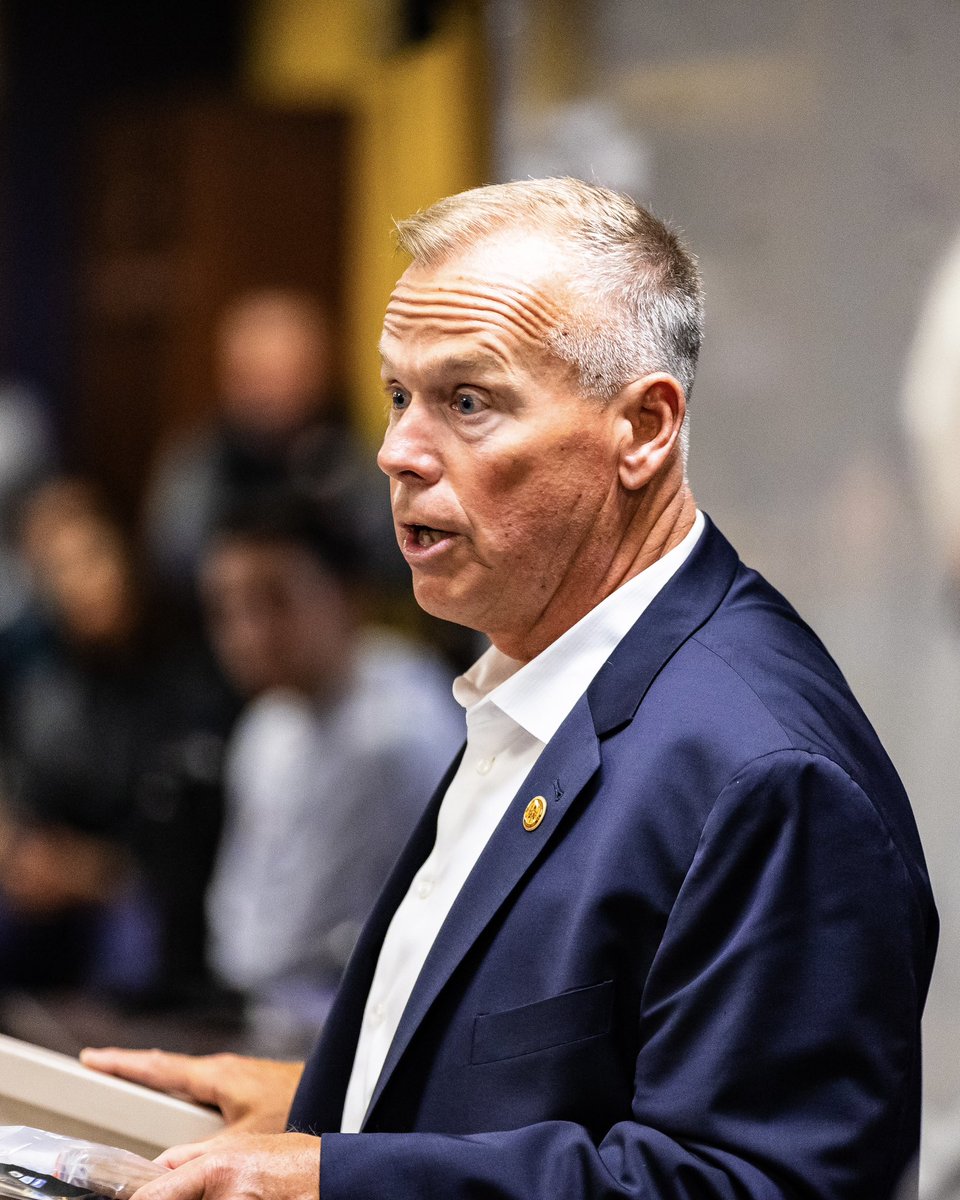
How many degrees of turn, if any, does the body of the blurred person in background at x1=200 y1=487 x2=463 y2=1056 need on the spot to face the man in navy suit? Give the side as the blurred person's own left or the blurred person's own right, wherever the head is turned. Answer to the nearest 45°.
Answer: approximately 45° to the blurred person's own left

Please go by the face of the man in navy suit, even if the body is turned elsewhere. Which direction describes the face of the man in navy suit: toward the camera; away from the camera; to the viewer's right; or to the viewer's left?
to the viewer's left

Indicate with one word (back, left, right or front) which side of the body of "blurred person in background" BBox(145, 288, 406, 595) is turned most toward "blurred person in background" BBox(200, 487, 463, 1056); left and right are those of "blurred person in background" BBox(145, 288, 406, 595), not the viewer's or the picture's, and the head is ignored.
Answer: front

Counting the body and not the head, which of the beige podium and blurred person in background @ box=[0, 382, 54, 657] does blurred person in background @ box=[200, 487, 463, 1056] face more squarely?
the beige podium

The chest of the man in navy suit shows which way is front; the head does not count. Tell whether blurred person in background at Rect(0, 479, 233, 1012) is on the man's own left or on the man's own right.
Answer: on the man's own right

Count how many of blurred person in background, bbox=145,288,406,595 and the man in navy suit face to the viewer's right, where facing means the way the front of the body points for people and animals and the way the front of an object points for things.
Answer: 0

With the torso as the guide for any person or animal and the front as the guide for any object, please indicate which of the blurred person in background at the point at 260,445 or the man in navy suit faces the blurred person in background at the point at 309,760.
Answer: the blurred person in background at the point at 260,445

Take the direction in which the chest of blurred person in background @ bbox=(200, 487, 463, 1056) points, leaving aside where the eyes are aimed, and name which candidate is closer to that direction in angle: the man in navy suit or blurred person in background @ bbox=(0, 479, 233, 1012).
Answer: the man in navy suit

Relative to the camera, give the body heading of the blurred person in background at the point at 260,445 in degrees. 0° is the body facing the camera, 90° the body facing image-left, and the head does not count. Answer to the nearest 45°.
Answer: approximately 0°

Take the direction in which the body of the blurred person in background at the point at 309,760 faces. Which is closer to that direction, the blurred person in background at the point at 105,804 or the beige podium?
the beige podium
